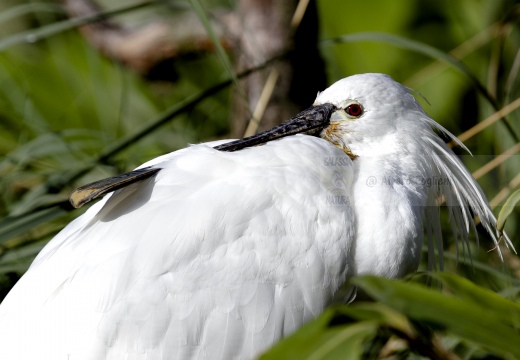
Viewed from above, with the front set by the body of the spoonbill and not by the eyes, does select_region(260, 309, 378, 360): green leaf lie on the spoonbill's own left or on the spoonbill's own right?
on the spoonbill's own right

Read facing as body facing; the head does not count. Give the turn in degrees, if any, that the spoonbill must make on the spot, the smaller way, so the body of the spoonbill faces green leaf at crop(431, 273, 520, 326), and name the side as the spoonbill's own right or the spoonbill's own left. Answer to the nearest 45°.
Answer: approximately 45° to the spoonbill's own right

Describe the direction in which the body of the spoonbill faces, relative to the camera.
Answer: to the viewer's right
